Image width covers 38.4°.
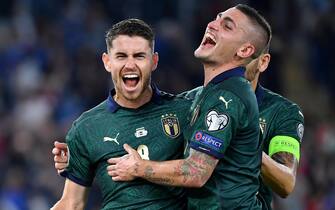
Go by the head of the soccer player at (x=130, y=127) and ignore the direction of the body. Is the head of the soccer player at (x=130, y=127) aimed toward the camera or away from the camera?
toward the camera

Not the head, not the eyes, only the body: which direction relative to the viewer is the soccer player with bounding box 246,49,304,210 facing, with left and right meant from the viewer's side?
facing the viewer and to the left of the viewer

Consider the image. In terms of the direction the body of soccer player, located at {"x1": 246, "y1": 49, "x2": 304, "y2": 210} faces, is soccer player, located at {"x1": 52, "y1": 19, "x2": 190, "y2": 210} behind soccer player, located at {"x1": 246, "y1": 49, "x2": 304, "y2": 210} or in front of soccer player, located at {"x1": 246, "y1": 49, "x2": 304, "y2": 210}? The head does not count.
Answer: in front

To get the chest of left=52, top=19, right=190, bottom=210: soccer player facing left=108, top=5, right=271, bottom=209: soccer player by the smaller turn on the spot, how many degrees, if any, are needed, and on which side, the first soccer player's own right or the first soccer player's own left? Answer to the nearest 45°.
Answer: approximately 45° to the first soccer player's own left

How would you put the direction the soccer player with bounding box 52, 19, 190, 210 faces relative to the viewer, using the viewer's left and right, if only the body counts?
facing the viewer

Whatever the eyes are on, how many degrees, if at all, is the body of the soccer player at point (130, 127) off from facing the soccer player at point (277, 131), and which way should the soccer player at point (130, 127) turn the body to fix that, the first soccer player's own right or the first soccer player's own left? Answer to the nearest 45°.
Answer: approximately 90° to the first soccer player's own left
